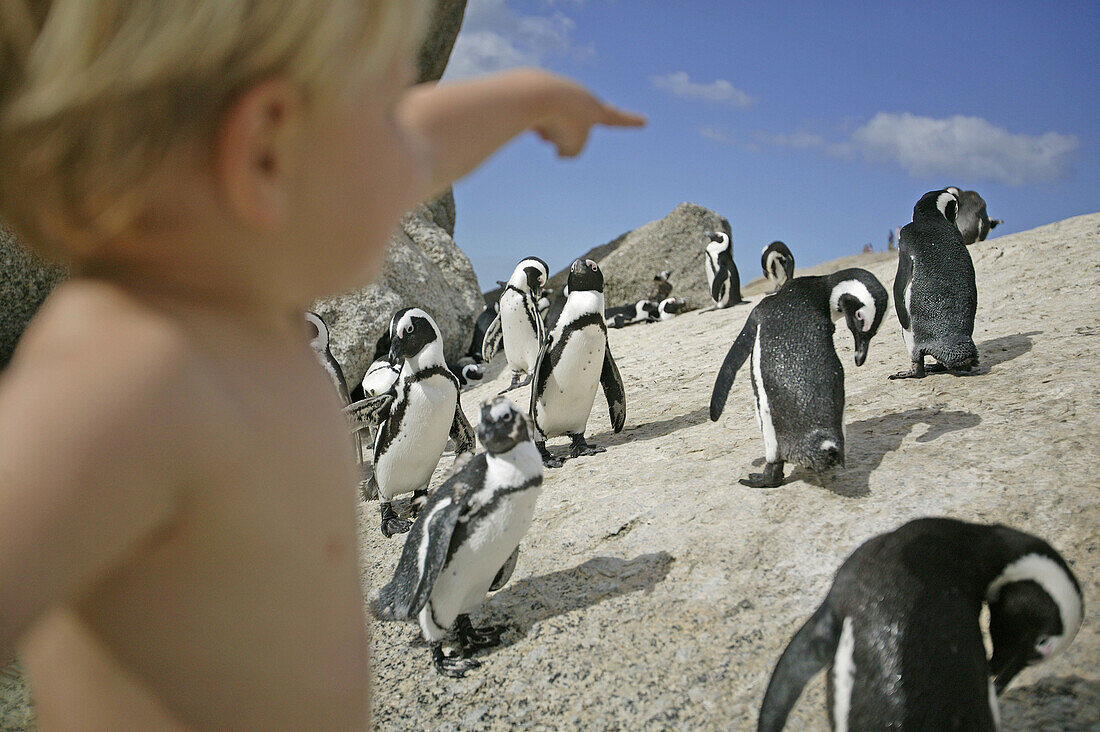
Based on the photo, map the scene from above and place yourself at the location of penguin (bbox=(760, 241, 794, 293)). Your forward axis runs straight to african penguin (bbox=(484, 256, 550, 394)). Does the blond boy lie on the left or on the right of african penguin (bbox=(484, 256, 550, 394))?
left

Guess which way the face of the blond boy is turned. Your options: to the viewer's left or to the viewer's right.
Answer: to the viewer's right

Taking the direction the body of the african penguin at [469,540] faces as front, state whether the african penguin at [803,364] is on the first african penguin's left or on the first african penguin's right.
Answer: on the first african penguin's left

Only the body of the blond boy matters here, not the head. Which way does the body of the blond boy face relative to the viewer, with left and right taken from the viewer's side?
facing to the right of the viewer

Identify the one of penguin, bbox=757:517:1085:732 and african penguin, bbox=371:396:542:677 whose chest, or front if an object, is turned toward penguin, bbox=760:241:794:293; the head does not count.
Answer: penguin, bbox=757:517:1085:732

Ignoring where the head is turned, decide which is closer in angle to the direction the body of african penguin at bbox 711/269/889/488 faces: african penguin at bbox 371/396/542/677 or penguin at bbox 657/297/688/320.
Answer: the penguin

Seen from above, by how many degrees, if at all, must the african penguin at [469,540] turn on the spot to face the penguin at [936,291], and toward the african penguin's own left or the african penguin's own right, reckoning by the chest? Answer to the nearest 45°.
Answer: approximately 90° to the african penguin's own left

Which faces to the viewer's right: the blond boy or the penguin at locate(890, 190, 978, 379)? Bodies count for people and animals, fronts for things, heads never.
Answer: the blond boy
